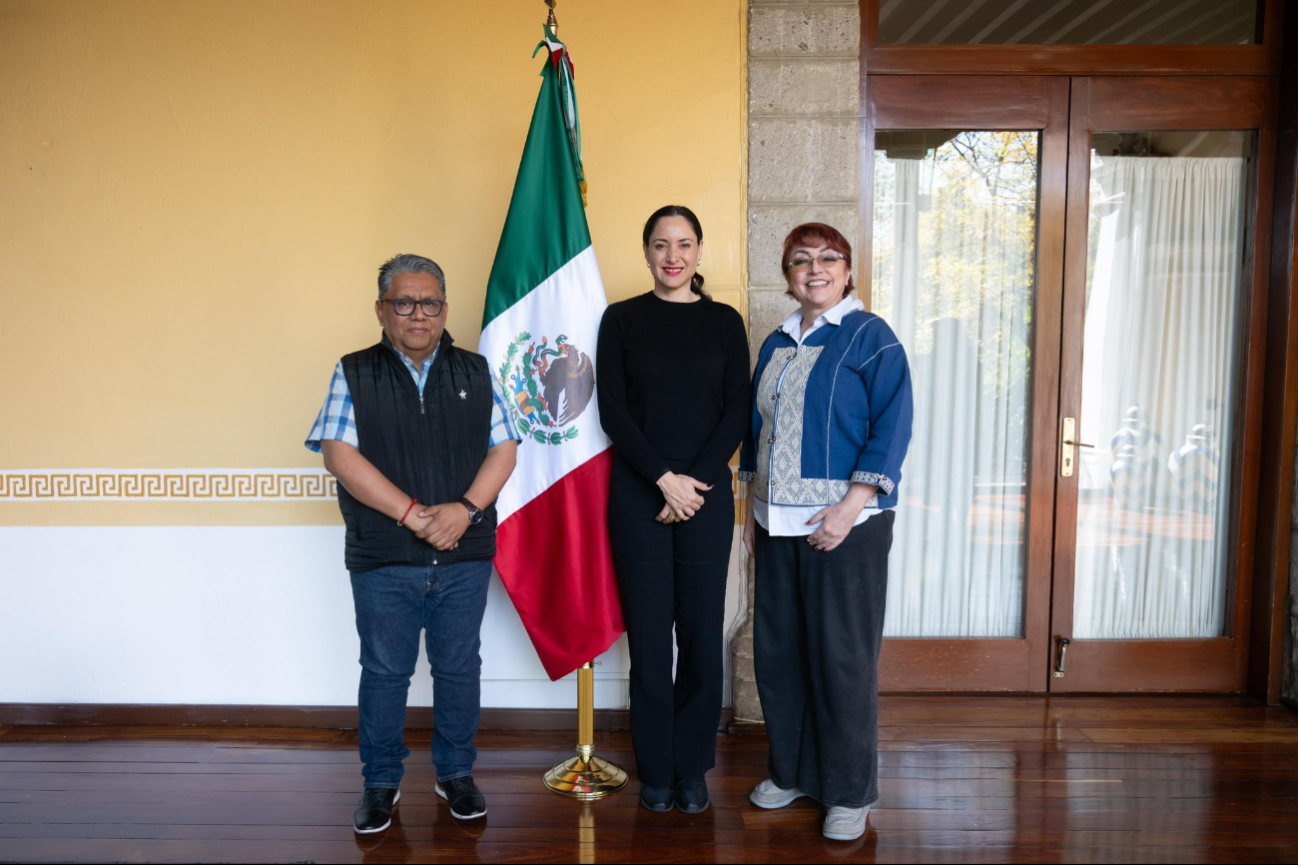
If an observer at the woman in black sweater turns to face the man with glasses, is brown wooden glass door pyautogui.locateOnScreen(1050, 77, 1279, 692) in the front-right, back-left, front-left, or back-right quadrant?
back-right

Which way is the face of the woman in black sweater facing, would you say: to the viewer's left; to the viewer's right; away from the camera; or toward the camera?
toward the camera

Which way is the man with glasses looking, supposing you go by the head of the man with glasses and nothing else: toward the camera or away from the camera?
toward the camera

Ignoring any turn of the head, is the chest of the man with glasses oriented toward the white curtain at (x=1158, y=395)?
no

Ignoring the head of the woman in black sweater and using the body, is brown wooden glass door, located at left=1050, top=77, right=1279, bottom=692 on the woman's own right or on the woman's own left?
on the woman's own left

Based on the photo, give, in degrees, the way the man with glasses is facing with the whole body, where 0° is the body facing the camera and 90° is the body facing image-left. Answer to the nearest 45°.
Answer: approximately 0°

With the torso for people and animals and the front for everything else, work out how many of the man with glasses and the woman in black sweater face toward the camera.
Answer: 2

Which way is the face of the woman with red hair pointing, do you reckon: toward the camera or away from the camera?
toward the camera

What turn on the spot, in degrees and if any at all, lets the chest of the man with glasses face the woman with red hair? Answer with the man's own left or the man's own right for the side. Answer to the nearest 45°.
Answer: approximately 90° to the man's own left

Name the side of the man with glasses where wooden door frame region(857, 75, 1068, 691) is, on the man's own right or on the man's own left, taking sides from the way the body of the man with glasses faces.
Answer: on the man's own left

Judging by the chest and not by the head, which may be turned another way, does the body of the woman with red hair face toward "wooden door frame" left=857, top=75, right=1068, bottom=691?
no

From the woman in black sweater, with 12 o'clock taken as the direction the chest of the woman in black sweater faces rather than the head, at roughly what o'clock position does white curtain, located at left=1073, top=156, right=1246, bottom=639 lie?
The white curtain is roughly at 8 o'clock from the woman in black sweater.

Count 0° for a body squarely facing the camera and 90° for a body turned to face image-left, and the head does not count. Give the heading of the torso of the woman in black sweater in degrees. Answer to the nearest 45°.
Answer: approximately 0°

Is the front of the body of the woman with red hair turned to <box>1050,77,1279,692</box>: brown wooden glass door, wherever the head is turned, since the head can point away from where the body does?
no

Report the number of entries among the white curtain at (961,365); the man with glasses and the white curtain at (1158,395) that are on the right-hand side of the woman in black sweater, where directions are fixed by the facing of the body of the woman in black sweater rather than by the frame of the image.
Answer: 1
